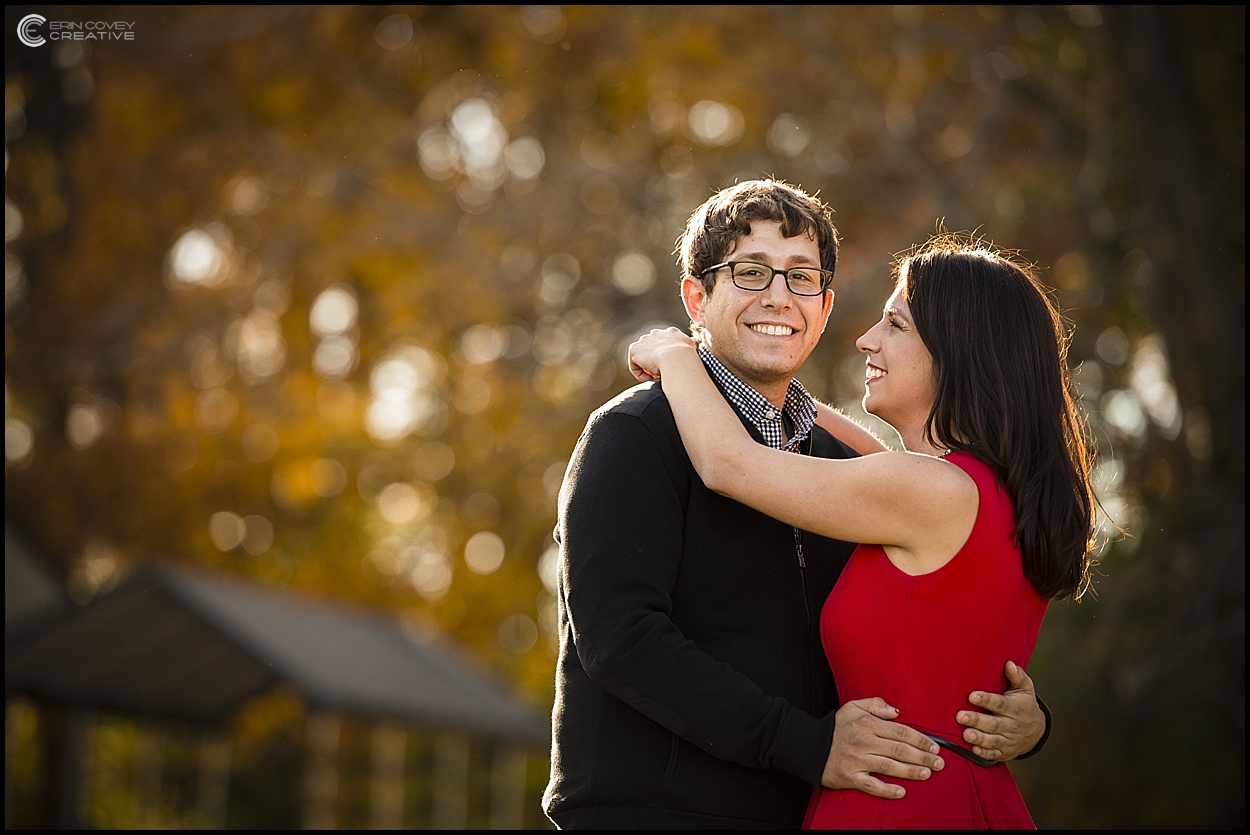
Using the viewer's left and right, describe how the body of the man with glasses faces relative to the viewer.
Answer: facing the viewer and to the right of the viewer

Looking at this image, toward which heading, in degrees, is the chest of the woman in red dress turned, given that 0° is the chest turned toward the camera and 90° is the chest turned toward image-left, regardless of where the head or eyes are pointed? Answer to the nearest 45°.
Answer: approximately 90°

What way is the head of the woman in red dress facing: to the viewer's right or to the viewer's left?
to the viewer's left
